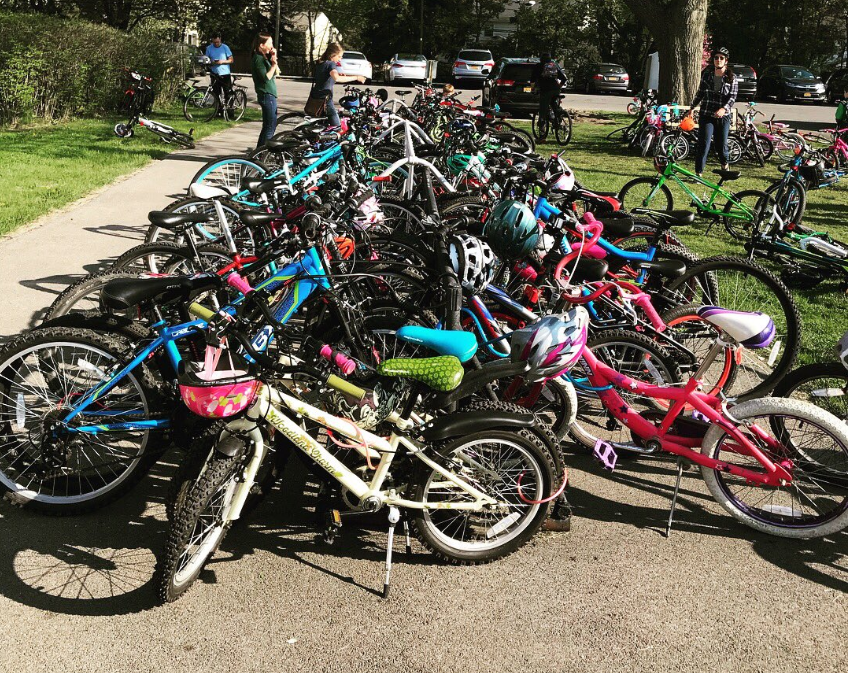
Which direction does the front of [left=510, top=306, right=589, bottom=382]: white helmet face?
to the viewer's left

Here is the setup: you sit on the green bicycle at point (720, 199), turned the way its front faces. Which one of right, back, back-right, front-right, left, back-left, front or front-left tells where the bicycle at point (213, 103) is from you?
front-right

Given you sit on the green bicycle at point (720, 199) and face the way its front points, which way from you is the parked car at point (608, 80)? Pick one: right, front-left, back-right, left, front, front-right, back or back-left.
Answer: right

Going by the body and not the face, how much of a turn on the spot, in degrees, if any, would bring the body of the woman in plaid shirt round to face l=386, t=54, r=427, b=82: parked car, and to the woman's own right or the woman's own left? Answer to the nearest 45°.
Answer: approximately 135° to the woman's own right

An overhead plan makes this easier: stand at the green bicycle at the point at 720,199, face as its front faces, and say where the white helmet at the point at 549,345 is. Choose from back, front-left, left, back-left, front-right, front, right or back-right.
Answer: left

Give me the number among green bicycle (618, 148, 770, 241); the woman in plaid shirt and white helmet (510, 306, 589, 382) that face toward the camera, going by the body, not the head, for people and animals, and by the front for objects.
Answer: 1

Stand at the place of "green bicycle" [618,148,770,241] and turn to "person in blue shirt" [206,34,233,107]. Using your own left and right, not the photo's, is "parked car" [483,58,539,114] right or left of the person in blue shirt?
right

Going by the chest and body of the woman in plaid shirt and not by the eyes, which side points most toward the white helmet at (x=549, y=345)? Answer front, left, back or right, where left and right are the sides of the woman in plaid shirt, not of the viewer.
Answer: front

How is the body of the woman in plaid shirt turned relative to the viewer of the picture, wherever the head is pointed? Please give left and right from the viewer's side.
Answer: facing the viewer

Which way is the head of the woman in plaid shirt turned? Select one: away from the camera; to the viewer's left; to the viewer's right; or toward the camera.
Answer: toward the camera

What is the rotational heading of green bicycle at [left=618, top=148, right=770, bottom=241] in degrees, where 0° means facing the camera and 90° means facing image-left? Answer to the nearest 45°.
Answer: approximately 90°
